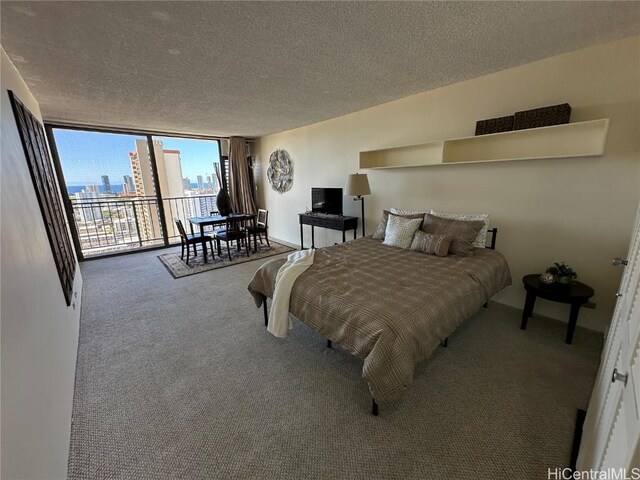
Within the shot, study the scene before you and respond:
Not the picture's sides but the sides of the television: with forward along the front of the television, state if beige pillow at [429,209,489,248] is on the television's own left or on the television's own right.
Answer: on the television's own left

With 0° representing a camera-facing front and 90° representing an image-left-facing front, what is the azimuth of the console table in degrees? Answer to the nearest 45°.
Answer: approximately 45°

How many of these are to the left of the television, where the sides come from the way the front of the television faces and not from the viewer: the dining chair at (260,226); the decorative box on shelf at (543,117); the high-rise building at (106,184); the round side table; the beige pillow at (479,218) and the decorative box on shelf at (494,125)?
4

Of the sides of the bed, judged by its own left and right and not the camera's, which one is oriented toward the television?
right

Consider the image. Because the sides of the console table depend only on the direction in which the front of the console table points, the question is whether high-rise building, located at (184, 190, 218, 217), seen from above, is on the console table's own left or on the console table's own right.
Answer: on the console table's own right

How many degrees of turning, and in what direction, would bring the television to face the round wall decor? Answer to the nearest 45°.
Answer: approximately 90° to its right

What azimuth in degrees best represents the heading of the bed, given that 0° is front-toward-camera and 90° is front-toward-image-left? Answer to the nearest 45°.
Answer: approximately 45°

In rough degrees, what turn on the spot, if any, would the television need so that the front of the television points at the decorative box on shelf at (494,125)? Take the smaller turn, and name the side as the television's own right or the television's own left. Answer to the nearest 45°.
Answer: approximately 90° to the television's own left

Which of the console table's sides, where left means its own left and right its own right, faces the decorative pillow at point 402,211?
left
